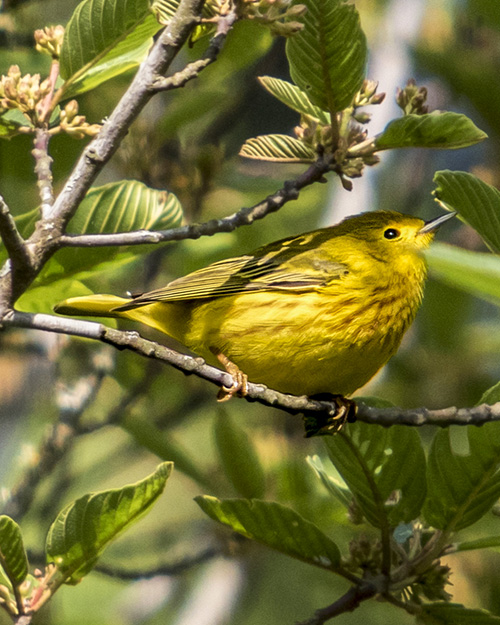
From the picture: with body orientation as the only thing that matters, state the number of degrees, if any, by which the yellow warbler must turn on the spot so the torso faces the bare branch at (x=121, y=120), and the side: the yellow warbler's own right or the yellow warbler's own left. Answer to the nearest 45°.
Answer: approximately 135° to the yellow warbler's own right

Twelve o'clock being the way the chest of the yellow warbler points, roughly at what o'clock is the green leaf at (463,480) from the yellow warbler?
The green leaf is roughly at 2 o'clock from the yellow warbler.

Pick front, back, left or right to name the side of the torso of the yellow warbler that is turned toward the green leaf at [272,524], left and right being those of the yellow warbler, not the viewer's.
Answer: right

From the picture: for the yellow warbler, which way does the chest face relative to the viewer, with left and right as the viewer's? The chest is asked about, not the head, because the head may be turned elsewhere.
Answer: facing to the right of the viewer

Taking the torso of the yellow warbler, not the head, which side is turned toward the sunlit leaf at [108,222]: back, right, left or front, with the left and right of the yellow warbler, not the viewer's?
back
